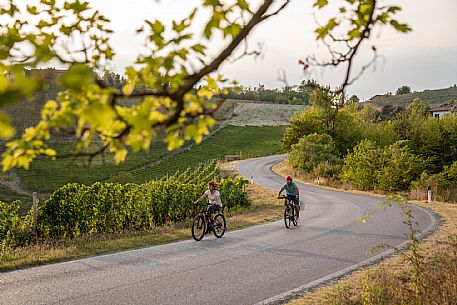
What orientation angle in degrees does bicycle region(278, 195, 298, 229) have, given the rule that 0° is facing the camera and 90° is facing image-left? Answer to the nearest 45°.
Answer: approximately 45°

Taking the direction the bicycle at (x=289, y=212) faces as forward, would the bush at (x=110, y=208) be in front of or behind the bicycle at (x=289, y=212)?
in front

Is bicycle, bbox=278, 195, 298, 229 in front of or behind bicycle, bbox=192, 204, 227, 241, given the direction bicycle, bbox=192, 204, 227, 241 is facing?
behind

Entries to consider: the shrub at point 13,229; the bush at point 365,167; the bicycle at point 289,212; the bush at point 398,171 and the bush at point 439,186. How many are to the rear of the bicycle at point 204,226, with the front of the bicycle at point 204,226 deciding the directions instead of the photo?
4

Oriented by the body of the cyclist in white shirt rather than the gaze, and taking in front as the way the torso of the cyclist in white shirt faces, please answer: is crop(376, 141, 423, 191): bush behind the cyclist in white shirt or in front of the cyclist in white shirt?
behind

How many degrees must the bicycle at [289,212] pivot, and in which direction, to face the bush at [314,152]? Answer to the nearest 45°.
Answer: approximately 135° to its right

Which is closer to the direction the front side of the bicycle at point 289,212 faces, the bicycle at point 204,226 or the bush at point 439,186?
the bicycle

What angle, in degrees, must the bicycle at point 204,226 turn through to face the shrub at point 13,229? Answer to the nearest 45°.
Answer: approximately 45° to its right

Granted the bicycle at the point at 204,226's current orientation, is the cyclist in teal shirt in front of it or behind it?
behind
